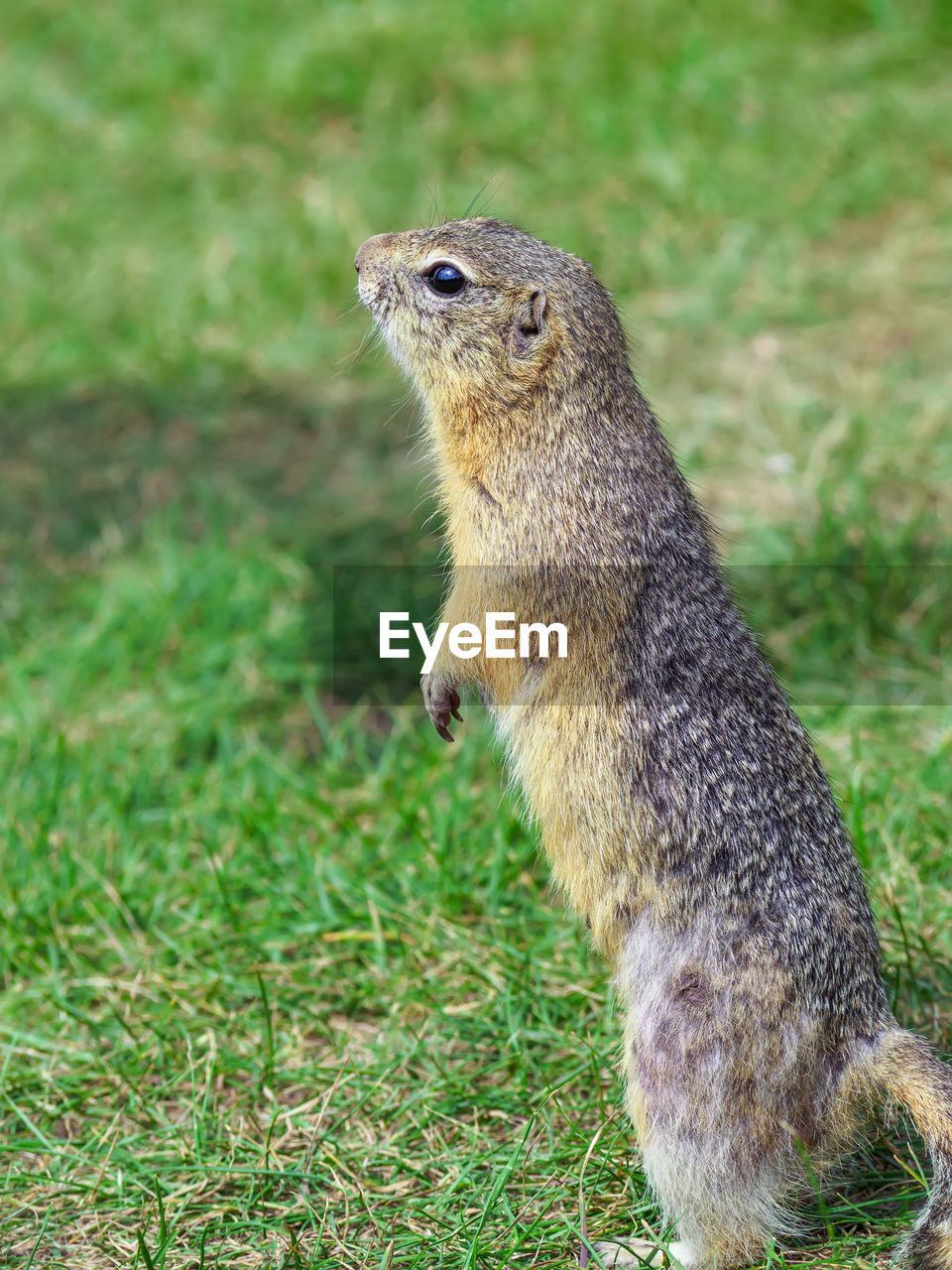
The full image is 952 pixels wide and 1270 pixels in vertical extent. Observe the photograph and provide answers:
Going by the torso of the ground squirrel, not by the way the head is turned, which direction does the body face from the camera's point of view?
to the viewer's left

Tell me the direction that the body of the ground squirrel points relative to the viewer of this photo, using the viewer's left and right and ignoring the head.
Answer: facing to the left of the viewer
